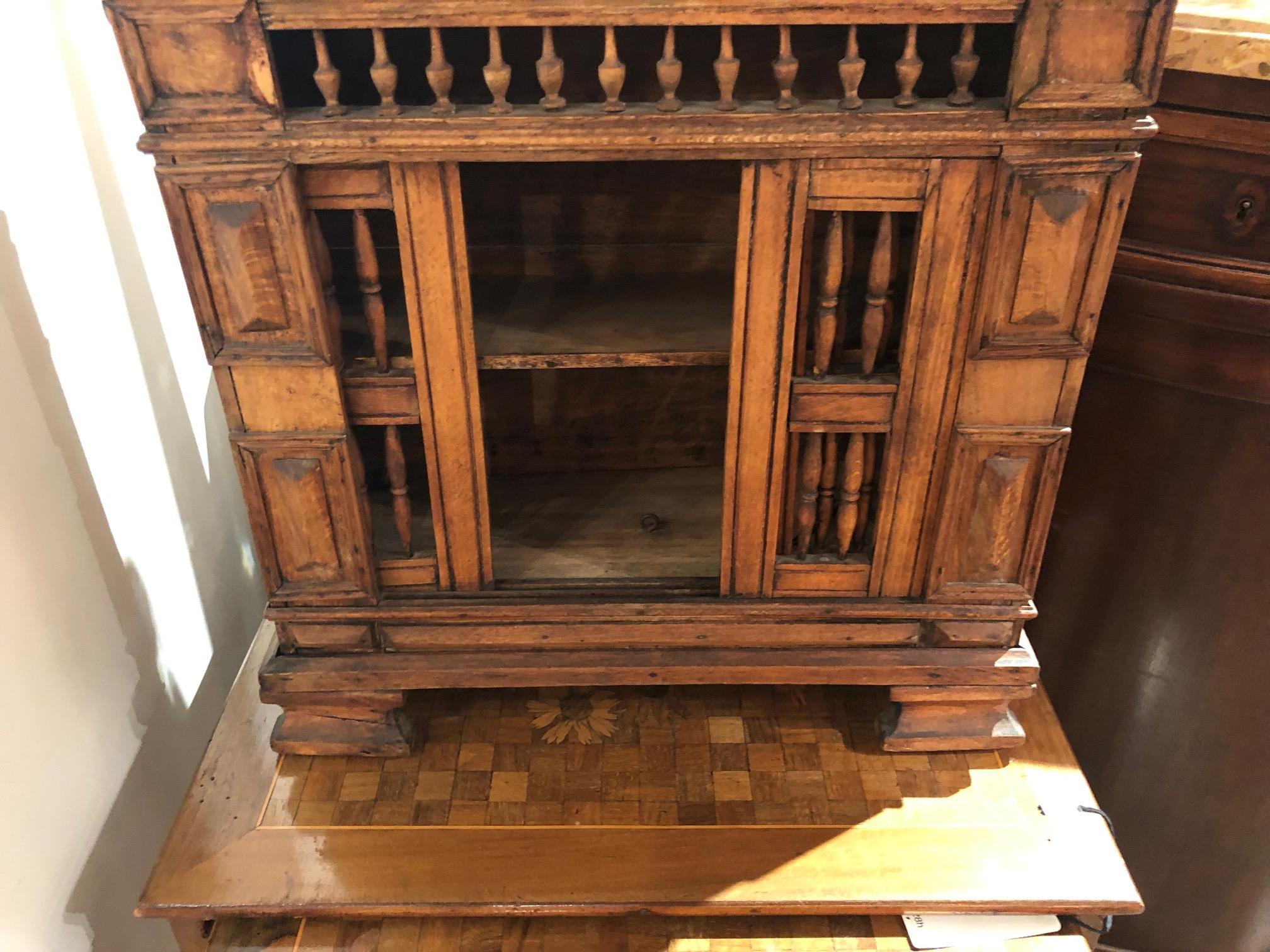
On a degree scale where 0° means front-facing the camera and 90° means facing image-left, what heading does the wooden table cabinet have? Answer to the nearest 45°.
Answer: approximately 0°
